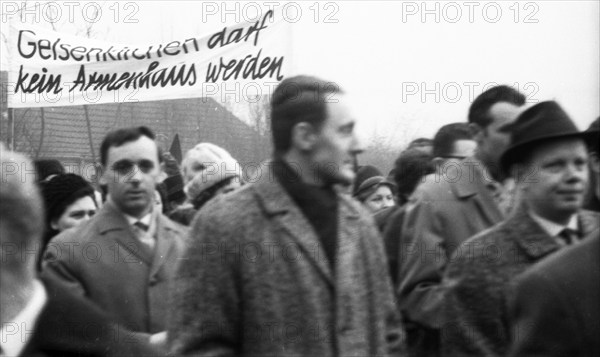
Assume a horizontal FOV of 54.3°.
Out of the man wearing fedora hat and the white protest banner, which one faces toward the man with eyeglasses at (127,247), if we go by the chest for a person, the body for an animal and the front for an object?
the white protest banner

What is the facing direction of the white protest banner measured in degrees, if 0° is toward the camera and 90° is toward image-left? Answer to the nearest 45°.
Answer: approximately 0°

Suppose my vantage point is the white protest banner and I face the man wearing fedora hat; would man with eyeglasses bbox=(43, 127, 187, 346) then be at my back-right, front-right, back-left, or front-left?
front-right

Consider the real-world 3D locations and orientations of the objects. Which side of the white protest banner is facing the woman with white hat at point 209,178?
front

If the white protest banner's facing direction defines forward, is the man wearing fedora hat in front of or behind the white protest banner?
in front

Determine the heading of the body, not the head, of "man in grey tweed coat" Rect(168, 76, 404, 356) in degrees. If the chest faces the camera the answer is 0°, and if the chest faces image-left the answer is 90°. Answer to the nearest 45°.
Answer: approximately 315°

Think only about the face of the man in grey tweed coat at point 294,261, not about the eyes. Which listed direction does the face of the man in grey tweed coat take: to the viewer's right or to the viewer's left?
to the viewer's right

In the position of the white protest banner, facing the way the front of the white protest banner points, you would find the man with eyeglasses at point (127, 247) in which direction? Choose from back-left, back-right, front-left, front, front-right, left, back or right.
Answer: front

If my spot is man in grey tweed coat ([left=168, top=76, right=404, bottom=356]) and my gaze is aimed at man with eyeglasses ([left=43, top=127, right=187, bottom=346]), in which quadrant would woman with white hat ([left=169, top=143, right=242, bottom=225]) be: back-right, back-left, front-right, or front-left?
front-right
